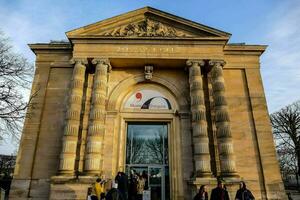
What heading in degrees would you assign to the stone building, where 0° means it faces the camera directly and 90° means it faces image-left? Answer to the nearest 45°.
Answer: approximately 0°

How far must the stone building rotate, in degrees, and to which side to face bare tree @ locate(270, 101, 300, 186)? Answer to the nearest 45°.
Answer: approximately 135° to its left
